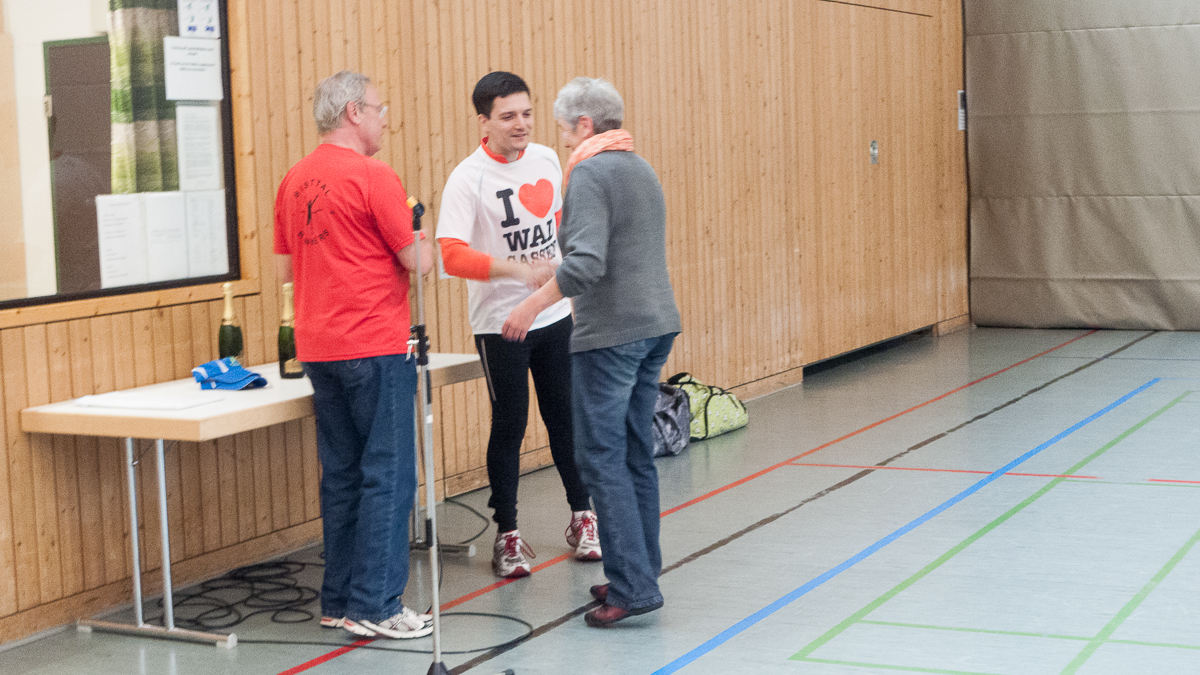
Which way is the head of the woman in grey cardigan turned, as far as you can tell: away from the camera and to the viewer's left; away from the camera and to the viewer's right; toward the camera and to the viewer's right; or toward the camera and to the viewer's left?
away from the camera and to the viewer's left

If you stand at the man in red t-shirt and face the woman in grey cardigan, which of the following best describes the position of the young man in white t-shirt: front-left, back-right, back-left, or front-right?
front-left

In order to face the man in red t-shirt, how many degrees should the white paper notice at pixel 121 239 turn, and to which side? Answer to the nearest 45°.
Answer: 0° — it already faces them

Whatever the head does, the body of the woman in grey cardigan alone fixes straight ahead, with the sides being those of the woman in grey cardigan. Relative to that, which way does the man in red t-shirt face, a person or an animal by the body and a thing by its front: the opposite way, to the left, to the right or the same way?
to the right

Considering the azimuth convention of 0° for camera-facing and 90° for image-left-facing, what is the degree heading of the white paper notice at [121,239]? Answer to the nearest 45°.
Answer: approximately 315°

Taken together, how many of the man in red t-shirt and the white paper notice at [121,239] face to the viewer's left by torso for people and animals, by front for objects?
0

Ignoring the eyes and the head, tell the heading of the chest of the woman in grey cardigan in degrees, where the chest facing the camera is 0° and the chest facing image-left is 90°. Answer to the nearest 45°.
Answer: approximately 135°

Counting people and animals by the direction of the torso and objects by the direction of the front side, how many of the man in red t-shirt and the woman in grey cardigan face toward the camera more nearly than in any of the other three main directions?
0

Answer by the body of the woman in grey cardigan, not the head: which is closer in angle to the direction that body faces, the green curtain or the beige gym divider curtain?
the green curtain

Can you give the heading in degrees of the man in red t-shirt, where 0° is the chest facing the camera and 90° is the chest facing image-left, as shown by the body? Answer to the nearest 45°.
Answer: approximately 225°

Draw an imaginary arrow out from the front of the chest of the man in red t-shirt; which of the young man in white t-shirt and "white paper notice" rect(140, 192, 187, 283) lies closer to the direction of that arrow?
the young man in white t-shirt

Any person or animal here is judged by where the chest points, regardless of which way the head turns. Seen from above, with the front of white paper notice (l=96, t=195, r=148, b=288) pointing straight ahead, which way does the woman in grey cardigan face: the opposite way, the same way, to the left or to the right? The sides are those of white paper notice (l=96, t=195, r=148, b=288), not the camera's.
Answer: the opposite way
